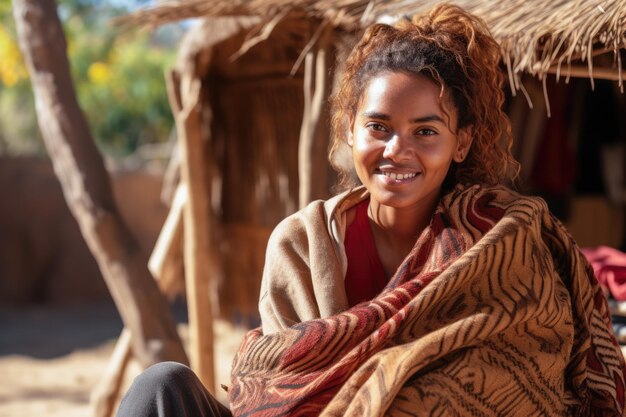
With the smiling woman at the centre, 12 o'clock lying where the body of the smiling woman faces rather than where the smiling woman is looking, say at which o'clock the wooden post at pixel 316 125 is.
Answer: The wooden post is roughly at 4 o'clock from the smiling woman.

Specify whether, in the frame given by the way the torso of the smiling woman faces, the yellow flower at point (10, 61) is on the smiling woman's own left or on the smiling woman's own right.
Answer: on the smiling woman's own right

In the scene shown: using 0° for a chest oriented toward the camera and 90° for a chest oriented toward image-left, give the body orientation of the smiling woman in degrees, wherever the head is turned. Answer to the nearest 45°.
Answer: approximately 45°

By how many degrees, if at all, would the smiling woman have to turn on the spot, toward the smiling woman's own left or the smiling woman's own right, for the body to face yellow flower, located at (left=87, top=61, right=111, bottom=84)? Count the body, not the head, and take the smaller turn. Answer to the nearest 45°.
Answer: approximately 135° to the smiling woman's own right

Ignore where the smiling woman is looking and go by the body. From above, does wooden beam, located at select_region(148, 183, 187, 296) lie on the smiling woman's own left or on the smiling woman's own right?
on the smiling woman's own right

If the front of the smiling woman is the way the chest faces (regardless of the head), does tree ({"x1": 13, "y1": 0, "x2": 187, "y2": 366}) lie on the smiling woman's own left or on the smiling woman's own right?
on the smiling woman's own right

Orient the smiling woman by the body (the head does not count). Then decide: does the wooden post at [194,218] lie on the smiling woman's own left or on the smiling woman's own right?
on the smiling woman's own right
